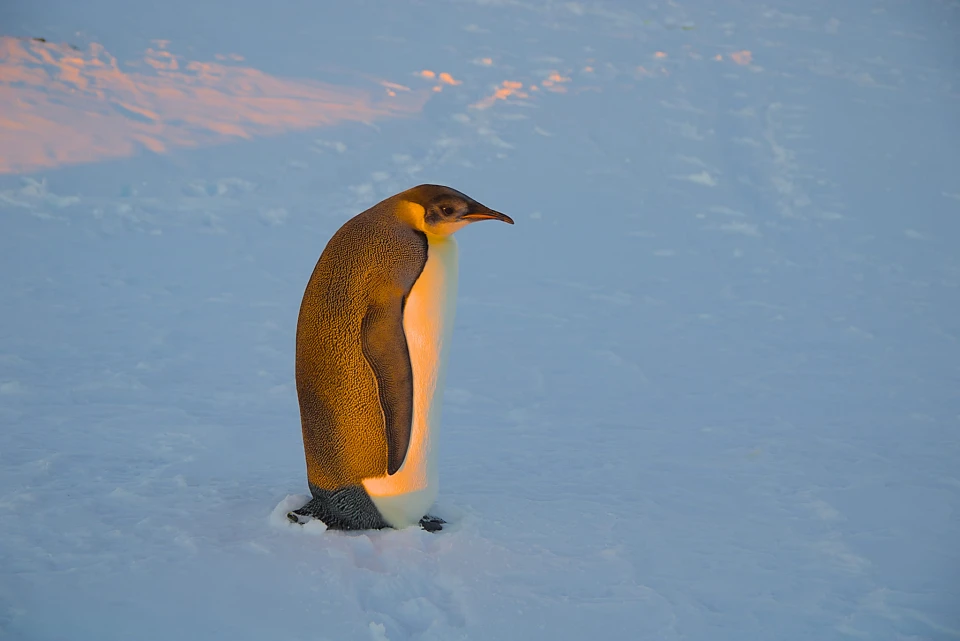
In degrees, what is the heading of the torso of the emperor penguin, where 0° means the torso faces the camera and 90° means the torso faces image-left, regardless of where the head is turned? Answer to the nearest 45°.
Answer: approximately 270°
